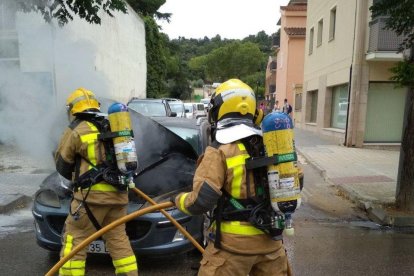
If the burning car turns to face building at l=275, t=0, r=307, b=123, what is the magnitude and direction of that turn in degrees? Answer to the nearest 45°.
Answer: approximately 180°

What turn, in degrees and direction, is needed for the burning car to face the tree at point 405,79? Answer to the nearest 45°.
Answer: approximately 135° to its left

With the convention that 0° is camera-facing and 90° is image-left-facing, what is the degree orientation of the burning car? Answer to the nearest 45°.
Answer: approximately 45°

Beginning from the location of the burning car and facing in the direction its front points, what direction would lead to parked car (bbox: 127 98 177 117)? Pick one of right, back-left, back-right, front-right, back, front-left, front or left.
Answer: back-right

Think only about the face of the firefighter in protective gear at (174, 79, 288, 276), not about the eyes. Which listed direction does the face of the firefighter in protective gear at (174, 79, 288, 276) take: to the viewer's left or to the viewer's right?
to the viewer's left
